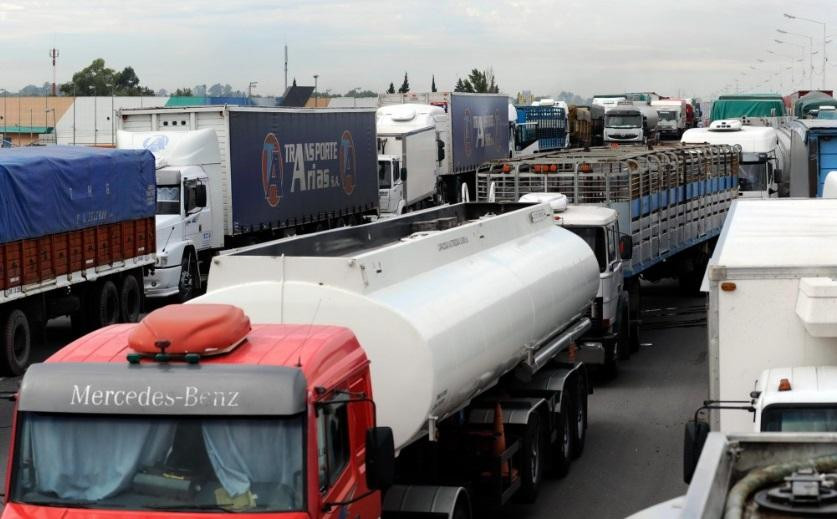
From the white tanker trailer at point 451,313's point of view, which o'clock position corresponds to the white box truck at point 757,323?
The white box truck is roughly at 9 o'clock from the white tanker trailer.

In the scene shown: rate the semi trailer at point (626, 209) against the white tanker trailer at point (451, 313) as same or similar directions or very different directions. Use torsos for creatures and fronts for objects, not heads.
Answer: same or similar directions

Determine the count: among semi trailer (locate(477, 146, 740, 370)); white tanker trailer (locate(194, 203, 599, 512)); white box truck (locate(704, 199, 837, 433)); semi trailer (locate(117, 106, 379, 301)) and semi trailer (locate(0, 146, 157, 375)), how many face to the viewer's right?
0

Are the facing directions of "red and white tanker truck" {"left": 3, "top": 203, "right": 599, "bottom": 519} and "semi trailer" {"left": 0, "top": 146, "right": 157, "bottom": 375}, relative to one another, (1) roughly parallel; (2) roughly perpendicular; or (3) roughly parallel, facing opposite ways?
roughly parallel

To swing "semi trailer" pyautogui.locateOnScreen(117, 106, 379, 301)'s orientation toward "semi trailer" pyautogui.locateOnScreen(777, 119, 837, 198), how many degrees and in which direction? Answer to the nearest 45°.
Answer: approximately 135° to its left

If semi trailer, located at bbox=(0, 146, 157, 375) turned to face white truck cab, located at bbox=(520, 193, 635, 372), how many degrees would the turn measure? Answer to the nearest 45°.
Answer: approximately 90° to its left

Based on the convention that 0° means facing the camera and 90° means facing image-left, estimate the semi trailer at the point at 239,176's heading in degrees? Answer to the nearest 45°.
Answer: approximately 45°

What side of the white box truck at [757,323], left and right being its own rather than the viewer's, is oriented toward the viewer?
front

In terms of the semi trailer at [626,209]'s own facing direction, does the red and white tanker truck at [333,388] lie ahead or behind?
ahead

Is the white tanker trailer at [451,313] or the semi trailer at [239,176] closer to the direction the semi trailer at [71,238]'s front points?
the white tanker trailer

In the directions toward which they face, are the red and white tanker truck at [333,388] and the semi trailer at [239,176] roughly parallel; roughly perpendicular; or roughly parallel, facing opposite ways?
roughly parallel

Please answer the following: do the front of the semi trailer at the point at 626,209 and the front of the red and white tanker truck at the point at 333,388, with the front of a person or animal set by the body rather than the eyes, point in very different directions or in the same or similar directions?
same or similar directions
